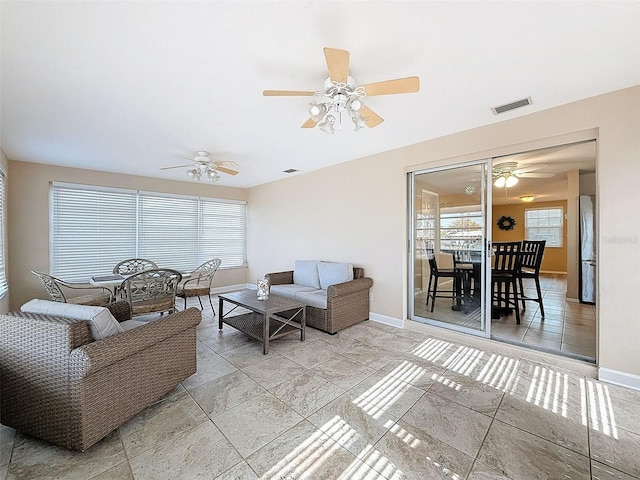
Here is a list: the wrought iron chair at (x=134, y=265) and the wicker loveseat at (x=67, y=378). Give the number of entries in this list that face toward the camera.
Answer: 1

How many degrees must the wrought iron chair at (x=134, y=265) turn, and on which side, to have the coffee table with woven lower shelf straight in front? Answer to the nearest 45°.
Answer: approximately 45° to its left

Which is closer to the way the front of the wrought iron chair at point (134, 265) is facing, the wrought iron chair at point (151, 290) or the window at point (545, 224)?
the wrought iron chair

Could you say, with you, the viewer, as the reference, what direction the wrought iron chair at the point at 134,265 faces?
facing the viewer

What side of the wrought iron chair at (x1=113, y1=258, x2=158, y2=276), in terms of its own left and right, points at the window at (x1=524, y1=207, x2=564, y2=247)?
left

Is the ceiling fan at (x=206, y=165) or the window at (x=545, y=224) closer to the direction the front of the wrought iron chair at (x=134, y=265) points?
the ceiling fan

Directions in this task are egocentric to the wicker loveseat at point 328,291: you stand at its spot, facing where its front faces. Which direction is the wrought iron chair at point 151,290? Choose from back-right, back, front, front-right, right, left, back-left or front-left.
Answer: front-right

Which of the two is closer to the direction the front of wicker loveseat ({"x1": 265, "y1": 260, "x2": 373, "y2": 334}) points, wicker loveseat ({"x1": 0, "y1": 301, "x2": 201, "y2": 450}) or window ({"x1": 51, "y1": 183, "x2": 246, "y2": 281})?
the wicker loveseat

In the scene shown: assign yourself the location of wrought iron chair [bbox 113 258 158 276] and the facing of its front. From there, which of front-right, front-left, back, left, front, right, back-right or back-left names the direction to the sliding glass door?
front-left

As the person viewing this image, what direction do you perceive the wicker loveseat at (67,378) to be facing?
facing away from the viewer and to the right of the viewer

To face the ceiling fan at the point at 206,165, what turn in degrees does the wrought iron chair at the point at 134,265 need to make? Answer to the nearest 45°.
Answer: approximately 45° to its left

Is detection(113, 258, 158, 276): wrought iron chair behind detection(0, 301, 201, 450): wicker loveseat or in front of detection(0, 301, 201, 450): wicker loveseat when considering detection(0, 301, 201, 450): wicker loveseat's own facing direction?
in front

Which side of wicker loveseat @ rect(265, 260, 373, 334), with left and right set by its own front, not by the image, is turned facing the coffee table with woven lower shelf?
front
